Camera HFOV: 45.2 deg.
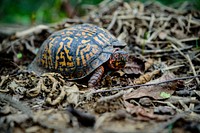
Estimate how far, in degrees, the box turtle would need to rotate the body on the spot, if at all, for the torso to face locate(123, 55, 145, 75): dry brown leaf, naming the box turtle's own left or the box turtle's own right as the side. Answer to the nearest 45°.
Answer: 0° — it already faces it

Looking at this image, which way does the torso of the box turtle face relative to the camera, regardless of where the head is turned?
to the viewer's right

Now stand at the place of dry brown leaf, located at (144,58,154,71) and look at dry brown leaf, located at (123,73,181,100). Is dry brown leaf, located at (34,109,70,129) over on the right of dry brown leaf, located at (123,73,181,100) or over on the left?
right

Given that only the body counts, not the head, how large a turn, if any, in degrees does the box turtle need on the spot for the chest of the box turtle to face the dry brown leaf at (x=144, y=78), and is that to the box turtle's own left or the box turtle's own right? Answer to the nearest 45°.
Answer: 0° — it already faces it

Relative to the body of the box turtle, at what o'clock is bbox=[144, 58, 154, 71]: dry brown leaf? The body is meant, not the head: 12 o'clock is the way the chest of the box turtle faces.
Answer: The dry brown leaf is roughly at 12 o'clock from the box turtle.

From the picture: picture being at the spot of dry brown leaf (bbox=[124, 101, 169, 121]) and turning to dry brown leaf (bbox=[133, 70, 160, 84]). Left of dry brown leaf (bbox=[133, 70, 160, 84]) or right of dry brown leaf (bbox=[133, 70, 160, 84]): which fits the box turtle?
left

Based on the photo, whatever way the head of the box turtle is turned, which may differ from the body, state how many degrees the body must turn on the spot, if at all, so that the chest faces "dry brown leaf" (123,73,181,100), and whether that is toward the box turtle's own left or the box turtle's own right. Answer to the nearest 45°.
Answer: approximately 45° to the box turtle's own right

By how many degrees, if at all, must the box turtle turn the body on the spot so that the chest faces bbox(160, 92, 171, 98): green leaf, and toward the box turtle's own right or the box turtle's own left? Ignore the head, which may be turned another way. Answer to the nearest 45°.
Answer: approximately 45° to the box turtle's own right
